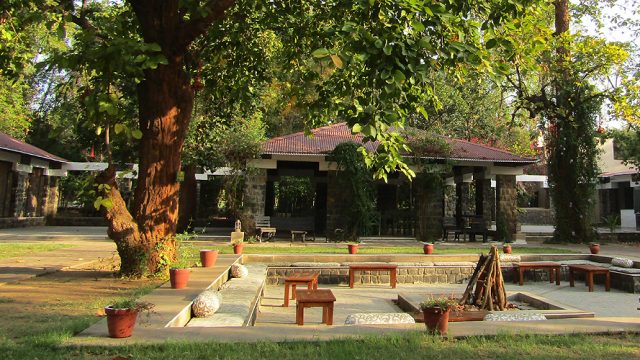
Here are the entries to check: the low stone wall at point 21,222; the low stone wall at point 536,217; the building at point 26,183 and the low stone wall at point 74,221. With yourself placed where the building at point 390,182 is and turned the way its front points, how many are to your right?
3

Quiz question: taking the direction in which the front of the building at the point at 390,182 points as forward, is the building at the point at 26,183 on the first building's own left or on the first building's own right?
on the first building's own right

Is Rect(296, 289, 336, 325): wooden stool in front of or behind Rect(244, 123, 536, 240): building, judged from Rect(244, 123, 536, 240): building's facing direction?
in front

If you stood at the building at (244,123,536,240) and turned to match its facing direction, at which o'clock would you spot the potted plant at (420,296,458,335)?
The potted plant is roughly at 12 o'clock from the building.

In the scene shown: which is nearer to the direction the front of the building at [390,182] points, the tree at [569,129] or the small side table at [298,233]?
the small side table

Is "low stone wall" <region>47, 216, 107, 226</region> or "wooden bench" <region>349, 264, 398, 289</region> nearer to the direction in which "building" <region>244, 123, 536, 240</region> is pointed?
the wooden bench

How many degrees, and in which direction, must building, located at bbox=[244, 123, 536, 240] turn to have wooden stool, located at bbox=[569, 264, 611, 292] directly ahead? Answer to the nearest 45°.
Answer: approximately 45° to its left

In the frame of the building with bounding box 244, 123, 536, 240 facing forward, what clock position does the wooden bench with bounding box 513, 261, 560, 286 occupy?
The wooden bench is roughly at 11 o'clock from the building.

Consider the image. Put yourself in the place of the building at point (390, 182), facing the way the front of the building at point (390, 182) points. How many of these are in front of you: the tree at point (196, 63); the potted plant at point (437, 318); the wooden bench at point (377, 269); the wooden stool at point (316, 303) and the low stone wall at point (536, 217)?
4

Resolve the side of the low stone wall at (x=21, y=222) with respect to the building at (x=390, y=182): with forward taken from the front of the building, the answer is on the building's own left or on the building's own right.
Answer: on the building's own right

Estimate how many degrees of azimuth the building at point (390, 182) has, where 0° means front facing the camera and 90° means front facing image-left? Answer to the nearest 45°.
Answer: approximately 0°

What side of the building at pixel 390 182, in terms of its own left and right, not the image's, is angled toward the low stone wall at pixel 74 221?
right

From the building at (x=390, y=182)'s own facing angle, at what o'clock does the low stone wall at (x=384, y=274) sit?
The low stone wall is roughly at 12 o'clock from the building.
